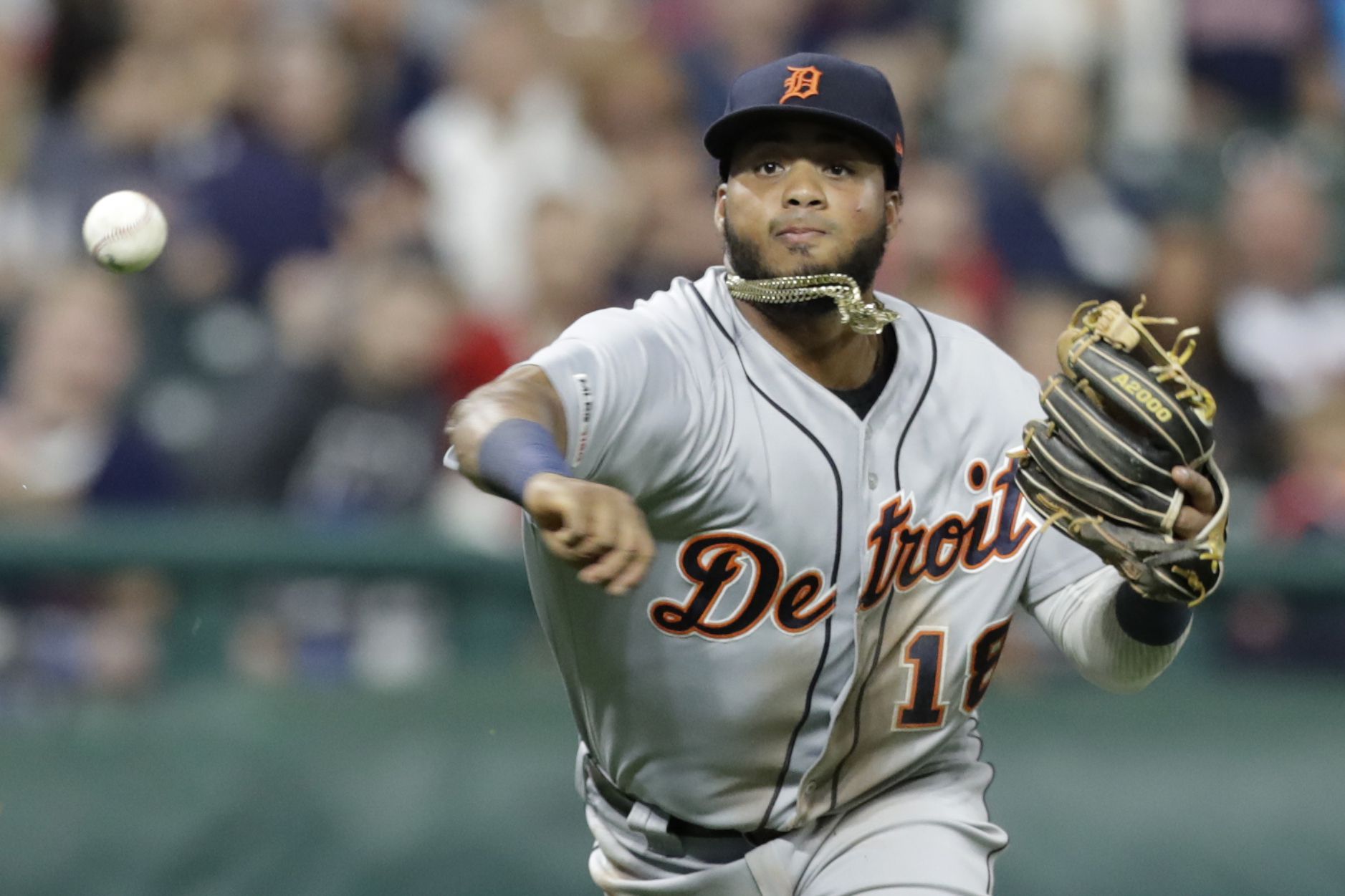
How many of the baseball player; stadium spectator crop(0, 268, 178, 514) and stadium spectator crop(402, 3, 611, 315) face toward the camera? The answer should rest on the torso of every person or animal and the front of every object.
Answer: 3

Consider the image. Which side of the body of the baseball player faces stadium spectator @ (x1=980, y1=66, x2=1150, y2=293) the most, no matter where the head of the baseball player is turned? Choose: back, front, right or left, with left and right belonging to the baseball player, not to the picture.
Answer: back

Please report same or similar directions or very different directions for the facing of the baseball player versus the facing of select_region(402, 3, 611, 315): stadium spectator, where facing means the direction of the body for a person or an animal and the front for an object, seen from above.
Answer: same or similar directions

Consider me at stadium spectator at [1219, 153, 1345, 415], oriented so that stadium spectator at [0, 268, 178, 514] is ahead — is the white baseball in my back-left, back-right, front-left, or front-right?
front-left

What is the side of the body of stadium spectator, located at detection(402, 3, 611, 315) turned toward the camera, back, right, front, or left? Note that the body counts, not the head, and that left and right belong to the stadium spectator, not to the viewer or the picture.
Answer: front

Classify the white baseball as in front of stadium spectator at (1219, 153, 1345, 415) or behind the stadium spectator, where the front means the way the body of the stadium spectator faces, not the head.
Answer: in front

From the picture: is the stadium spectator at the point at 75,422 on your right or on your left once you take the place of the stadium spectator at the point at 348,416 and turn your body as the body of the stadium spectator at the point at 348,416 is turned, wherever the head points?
on your right

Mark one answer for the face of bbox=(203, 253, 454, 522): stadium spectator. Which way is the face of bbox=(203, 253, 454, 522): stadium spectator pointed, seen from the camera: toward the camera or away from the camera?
toward the camera

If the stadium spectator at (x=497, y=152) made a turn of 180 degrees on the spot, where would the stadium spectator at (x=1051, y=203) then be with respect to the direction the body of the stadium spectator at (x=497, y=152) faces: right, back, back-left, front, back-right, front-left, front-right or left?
right

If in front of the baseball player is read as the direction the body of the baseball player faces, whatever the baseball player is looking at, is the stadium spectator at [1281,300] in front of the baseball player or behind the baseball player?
behind

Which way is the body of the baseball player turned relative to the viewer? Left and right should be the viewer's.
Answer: facing the viewer

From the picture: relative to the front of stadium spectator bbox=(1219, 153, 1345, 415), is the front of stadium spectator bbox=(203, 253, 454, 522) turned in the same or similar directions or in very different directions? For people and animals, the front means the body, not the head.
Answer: same or similar directions
